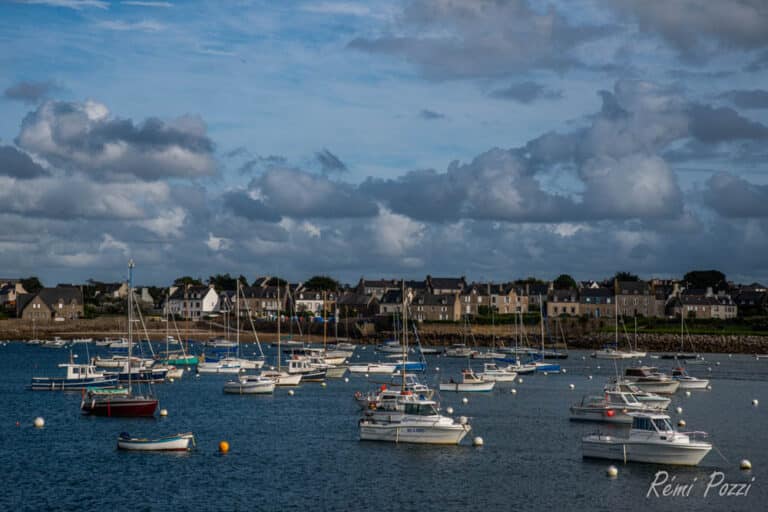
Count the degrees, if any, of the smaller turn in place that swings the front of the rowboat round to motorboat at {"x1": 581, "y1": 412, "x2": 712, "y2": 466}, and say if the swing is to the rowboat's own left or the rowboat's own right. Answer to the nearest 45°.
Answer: approximately 45° to the rowboat's own right

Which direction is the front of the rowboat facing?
to the viewer's right
